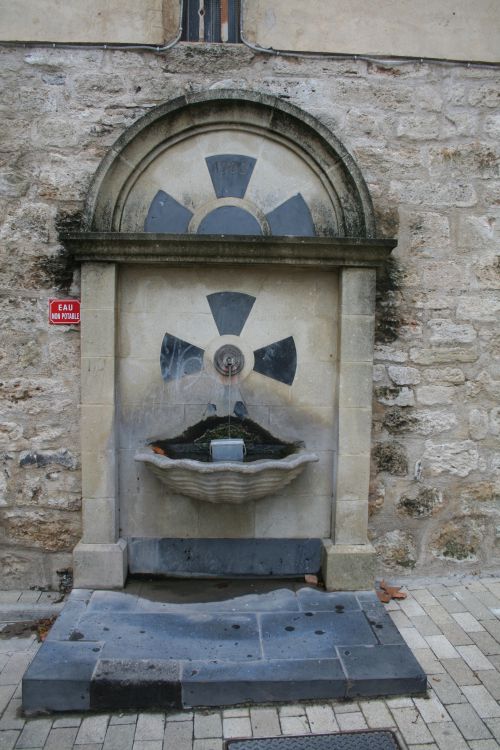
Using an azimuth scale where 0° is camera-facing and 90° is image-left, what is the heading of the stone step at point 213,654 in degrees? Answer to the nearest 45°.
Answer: approximately 0°

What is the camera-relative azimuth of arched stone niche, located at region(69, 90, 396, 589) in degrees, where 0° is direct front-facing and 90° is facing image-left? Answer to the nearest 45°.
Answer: approximately 0°

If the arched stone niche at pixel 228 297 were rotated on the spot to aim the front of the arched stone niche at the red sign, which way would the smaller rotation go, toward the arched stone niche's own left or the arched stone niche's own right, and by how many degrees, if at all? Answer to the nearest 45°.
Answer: approximately 90° to the arched stone niche's own right

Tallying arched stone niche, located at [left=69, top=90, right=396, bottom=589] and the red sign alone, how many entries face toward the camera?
2
